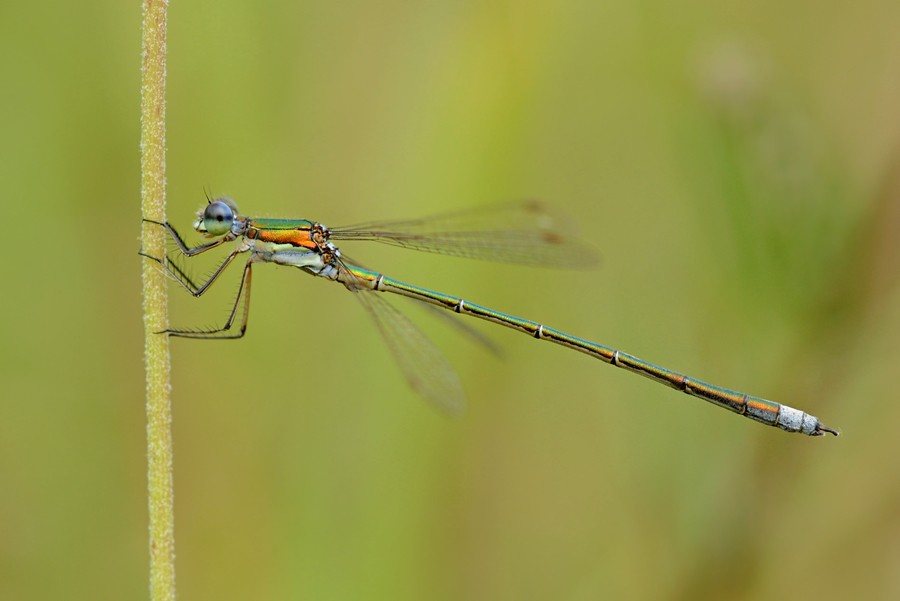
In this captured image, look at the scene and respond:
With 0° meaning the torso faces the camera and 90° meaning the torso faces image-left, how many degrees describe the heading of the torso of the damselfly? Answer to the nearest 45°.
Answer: approximately 90°
